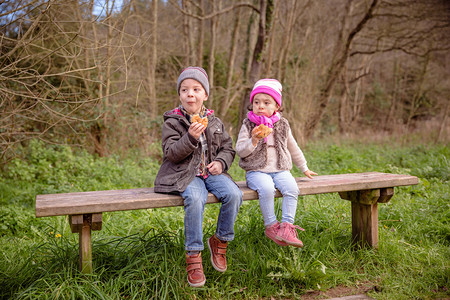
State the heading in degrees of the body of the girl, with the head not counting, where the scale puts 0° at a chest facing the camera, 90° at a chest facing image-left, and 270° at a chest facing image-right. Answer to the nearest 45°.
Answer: approximately 0°

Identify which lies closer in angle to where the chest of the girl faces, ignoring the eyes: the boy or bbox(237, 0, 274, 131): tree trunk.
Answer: the boy

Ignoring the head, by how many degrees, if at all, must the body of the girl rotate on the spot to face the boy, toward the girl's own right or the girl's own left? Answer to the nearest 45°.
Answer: approximately 45° to the girl's own right

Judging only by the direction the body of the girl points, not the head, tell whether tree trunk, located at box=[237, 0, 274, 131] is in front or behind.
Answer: behind

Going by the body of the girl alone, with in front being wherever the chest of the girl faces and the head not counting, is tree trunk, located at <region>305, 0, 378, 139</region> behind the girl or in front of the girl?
behind
